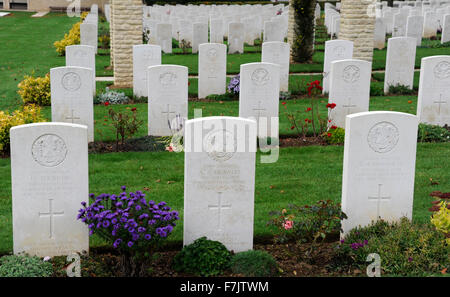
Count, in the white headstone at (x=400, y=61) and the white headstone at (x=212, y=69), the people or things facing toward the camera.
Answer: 2

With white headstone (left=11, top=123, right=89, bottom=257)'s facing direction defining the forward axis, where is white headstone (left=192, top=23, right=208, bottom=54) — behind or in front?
behind

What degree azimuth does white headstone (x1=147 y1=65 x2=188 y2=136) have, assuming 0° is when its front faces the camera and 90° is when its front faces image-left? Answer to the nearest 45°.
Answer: approximately 0°

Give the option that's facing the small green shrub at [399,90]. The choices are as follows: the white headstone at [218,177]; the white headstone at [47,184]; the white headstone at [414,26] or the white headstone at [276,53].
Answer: the white headstone at [414,26]

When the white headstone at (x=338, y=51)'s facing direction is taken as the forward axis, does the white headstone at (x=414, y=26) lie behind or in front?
behind

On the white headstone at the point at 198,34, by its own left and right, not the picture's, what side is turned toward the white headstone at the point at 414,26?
left

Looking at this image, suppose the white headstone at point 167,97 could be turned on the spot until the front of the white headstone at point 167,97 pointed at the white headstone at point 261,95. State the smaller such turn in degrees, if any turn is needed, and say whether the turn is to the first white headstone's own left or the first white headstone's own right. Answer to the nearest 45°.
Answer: approximately 90° to the first white headstone's own left

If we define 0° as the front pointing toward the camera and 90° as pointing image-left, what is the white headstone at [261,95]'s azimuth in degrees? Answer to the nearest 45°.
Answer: approximately 0°

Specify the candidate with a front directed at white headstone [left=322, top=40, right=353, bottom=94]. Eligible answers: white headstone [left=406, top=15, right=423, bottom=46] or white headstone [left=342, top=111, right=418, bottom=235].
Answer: white headstone [left=406, top=15, right=423, bottom=46]

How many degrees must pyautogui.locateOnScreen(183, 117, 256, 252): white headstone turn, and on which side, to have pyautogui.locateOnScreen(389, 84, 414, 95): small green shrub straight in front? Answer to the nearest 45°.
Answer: approximately 135° to its left

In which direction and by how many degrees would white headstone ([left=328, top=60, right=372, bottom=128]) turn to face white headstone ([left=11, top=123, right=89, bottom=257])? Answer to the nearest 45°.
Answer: approximately 45° to its right
